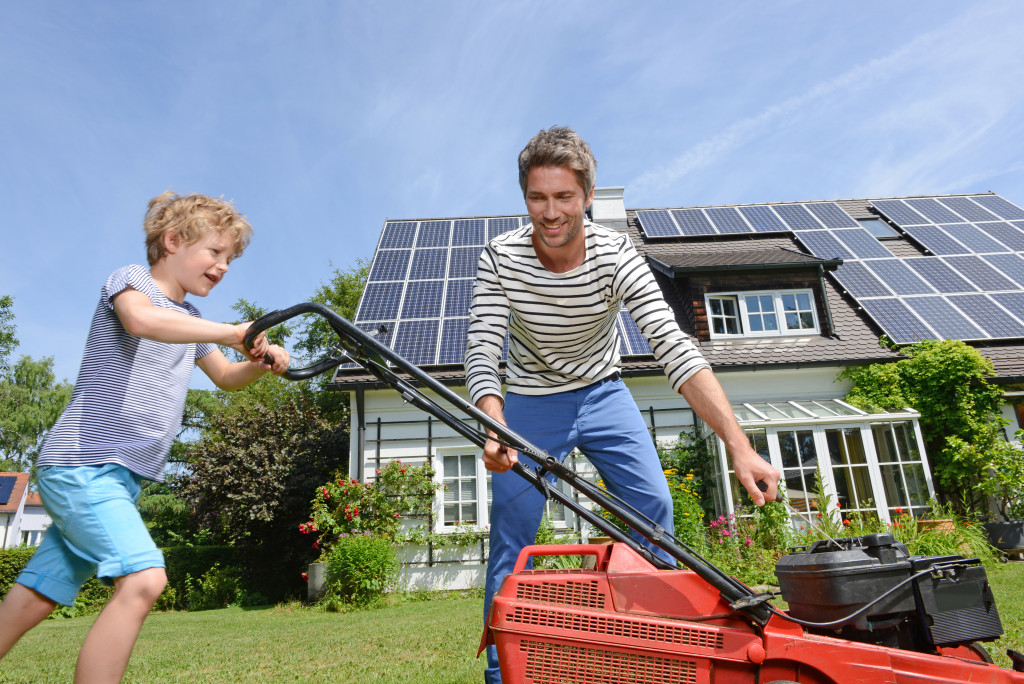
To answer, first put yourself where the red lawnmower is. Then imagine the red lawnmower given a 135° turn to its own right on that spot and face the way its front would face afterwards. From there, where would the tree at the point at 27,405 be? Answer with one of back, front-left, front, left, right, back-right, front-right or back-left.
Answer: right

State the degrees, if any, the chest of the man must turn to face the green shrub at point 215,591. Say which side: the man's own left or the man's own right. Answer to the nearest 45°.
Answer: approximately 135° to the man's own right

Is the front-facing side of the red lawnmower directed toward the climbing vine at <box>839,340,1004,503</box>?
no

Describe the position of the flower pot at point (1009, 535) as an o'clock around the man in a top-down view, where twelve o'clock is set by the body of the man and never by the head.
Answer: The flower pot is roughly at 7 o'clock from the man.

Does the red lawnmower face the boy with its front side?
no

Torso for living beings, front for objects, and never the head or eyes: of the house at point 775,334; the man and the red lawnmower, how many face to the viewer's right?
1

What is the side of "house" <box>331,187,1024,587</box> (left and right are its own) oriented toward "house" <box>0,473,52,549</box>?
right

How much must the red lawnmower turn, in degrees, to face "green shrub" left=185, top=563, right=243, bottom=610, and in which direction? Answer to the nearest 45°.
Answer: approximately 135° to its left

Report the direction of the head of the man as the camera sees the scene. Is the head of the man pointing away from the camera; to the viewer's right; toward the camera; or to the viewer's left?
toward the camera

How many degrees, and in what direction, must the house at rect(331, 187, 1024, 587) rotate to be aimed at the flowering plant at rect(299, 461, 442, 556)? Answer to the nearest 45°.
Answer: approximately 90° to its right

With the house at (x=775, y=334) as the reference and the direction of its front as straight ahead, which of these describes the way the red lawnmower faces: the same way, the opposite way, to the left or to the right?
to the left

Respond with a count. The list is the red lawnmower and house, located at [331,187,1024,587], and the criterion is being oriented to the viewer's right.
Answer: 1

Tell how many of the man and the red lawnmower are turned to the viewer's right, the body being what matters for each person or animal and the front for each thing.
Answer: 1

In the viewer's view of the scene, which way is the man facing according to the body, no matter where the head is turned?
toward the camera

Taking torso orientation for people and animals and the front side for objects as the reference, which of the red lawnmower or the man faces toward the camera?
the man

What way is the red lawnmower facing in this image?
to the viewer's right

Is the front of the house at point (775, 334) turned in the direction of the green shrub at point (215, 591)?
no

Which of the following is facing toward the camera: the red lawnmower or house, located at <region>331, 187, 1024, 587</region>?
the house

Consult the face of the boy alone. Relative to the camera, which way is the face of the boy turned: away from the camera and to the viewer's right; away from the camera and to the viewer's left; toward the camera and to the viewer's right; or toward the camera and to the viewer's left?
toward the camera and to the viewer's right
